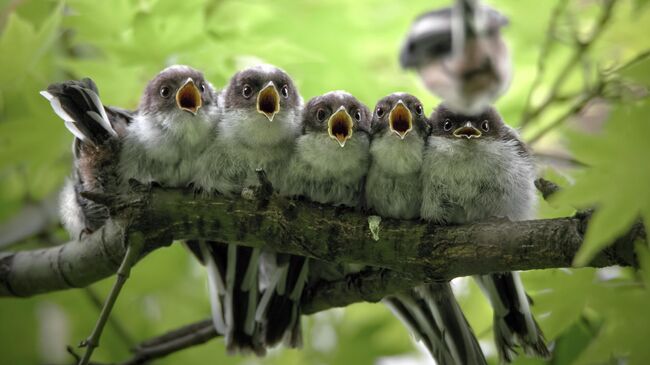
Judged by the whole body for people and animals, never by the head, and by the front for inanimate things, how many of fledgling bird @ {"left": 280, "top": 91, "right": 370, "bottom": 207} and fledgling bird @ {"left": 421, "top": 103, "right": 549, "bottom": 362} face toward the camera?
2

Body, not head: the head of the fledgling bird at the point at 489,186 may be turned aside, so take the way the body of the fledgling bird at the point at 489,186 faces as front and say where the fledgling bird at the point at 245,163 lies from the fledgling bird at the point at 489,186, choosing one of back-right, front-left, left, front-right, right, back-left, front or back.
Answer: right

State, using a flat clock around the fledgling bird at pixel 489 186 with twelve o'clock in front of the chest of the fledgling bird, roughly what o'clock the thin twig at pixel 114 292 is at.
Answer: The thin twig is roughly at 2 o'clock from the fledgling bird.

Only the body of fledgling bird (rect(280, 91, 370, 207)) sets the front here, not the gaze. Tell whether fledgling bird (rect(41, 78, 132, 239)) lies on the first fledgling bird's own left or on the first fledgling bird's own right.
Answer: on the first fledgling bird's own right

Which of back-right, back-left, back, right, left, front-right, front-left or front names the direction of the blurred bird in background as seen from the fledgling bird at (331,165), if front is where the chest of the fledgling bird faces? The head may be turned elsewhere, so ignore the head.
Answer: back-left

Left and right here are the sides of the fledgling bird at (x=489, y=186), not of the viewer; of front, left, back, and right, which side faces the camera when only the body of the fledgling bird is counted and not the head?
front

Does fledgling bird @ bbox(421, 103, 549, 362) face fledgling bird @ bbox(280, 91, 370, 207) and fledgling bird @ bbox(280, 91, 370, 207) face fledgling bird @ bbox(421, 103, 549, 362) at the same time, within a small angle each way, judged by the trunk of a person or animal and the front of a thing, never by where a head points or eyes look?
no

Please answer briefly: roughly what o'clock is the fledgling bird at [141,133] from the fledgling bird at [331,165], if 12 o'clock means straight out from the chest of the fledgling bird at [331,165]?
the fledgling bird at [141,133] is roughly at 3 o'clock from the fledgling bird at [331,165].

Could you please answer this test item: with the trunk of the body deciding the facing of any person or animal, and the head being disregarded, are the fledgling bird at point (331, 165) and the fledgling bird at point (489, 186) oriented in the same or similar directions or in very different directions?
same or similar directions

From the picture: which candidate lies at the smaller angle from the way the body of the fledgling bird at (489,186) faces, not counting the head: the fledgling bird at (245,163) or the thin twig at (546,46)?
the fledgling bird

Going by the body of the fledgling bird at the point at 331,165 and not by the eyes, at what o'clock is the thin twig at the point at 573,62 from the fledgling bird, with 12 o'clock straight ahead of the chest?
The thin twig is roughly at 8 o'clock from the fledgling bird.

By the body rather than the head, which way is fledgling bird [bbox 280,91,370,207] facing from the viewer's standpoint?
toward the camera

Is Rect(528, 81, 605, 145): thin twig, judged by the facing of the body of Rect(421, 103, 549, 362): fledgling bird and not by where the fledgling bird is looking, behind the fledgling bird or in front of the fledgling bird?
behind

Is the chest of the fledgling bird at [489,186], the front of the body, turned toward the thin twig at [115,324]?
no
